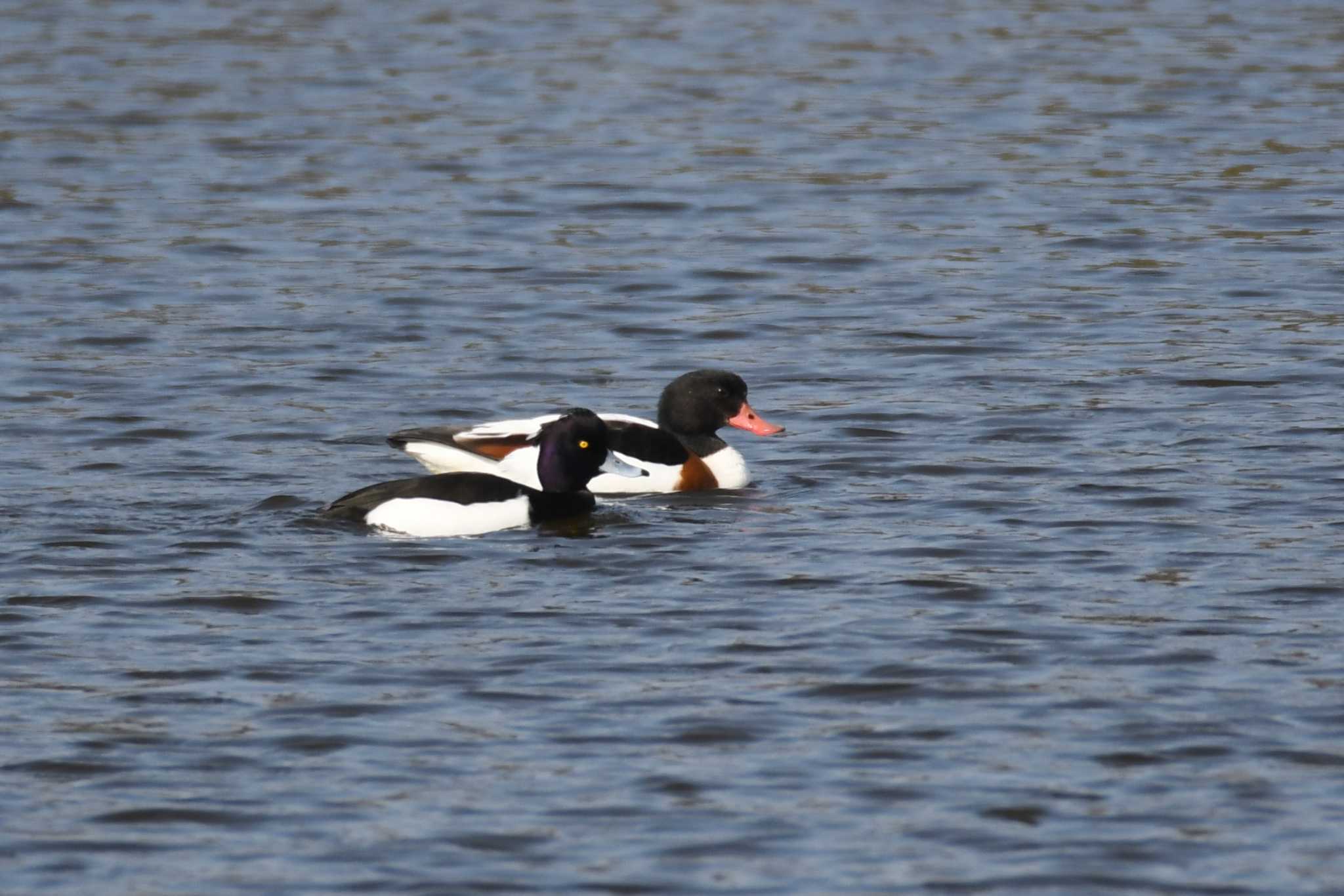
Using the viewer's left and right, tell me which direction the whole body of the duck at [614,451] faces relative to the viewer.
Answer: facing to the right of the viewer

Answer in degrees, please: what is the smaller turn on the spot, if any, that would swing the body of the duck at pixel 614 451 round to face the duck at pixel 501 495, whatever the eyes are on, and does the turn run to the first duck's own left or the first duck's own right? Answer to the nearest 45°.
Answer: approximately 135° to the first duck's own right

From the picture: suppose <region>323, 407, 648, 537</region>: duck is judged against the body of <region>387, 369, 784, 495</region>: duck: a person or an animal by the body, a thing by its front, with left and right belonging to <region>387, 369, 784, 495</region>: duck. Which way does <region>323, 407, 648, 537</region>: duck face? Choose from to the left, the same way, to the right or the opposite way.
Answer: the same way

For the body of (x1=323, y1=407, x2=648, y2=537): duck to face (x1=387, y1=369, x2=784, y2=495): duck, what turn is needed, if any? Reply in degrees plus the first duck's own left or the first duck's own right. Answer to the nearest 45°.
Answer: approximately 45° to the first duck's own left

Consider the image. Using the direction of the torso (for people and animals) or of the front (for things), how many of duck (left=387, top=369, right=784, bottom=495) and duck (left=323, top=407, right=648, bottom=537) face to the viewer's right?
2

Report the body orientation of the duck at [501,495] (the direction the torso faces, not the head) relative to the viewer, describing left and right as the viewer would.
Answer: facing to the right of the viewer
